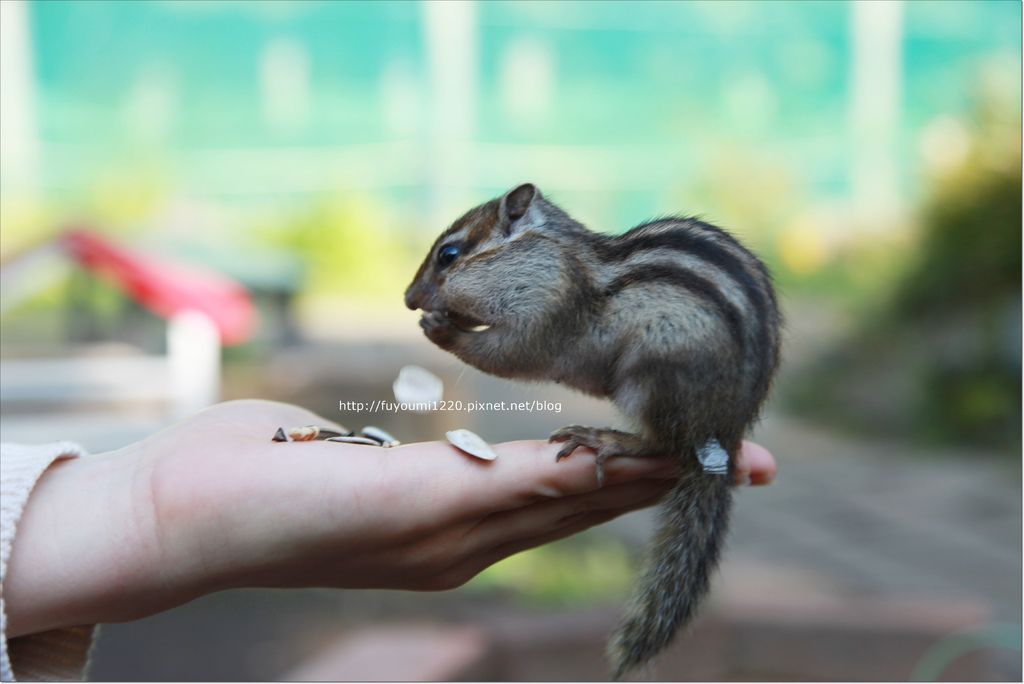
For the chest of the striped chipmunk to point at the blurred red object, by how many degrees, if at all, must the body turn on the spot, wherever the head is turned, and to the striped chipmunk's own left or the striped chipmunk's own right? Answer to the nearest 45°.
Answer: approximately 45° to the striped chipmunk's own right

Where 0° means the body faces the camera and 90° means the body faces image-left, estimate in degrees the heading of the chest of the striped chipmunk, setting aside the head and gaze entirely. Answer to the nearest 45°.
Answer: approximately 90°

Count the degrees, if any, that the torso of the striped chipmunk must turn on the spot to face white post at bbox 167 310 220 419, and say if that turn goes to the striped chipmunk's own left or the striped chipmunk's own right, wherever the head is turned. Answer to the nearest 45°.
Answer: approximately 45° to the striped chipmunk's own right
